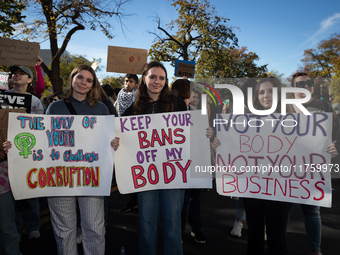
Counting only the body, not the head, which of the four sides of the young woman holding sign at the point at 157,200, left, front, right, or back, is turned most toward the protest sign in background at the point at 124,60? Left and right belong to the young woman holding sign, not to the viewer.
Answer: back

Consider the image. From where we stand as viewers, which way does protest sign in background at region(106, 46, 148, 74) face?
facing the viewer

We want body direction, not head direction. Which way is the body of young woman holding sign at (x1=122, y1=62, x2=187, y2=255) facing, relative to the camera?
toward the camera

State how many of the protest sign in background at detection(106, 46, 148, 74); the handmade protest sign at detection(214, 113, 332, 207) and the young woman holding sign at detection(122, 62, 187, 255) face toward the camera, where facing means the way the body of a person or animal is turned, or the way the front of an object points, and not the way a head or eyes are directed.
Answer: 3

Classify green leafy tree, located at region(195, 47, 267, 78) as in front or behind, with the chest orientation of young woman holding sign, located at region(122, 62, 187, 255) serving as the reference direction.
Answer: behind

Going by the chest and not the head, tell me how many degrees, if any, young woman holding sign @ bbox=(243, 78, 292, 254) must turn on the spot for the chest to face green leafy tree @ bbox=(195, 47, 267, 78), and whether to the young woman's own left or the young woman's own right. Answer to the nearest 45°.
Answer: approximately 180°

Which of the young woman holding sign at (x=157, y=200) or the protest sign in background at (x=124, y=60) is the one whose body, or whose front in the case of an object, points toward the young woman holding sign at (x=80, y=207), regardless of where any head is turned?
the protest sign in background

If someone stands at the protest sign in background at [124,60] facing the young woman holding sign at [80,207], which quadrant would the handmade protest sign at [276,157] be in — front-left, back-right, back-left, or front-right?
front-left

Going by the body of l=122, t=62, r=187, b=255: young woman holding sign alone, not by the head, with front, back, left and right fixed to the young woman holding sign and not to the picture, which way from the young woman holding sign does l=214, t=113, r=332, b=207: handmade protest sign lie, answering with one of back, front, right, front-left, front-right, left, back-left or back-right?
left

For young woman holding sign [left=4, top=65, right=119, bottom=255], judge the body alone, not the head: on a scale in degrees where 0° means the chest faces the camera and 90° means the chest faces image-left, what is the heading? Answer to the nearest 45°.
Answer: approximately 0°
